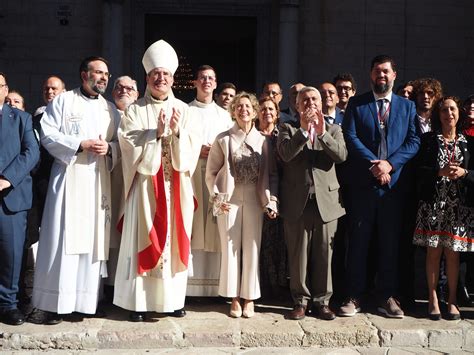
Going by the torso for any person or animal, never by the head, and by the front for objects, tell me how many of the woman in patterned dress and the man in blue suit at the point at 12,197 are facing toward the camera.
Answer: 2

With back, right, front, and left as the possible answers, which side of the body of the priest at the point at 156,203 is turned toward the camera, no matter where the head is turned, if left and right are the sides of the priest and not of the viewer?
front

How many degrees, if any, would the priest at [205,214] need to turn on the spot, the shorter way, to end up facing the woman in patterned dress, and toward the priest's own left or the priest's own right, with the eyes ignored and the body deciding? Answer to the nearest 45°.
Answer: approximately 90° to the priest's own left

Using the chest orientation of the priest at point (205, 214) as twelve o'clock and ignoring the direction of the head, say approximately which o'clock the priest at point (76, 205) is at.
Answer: the priest at point (76, 205) is roughly at 2 o'clock from the priest at point (205, 214).

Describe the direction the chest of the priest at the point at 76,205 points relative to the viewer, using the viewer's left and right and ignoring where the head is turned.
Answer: facing the viewer and to the right of the viewer

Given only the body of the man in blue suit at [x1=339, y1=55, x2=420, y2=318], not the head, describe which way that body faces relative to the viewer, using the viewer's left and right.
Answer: facing the viewer

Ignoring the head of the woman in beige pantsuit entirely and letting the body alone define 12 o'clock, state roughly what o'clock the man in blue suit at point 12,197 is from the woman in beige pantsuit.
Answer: The man in blue suit is roughly at 3 o'clock from the woman in beige pantsuit.

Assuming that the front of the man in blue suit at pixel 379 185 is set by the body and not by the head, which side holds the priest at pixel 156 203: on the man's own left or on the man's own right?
on the man's own right

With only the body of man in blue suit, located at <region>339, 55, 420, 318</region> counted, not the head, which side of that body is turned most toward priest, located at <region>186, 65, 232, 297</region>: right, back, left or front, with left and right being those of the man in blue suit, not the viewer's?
right
